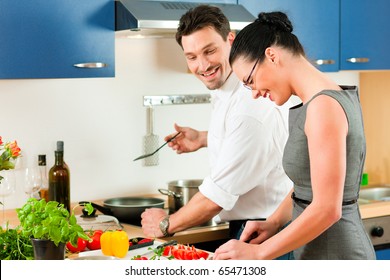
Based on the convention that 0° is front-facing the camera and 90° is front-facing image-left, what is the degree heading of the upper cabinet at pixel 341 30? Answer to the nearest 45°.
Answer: approximately 0°

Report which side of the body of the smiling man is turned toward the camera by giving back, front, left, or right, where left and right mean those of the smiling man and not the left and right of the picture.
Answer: left

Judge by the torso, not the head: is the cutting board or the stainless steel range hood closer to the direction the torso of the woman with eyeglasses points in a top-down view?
the cutting board

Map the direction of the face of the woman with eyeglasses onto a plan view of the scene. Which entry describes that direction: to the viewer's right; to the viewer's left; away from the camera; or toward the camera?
to the viewer's left

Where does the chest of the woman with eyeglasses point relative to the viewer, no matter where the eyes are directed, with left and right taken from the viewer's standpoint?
facing to the left of the viewer

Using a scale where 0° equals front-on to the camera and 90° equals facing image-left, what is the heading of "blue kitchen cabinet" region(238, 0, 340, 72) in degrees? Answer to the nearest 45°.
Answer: approximately 0°

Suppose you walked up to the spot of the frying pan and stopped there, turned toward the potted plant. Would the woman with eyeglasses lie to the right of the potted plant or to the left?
left

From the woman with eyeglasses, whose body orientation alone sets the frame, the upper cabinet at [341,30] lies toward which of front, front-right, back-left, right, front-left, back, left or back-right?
right
